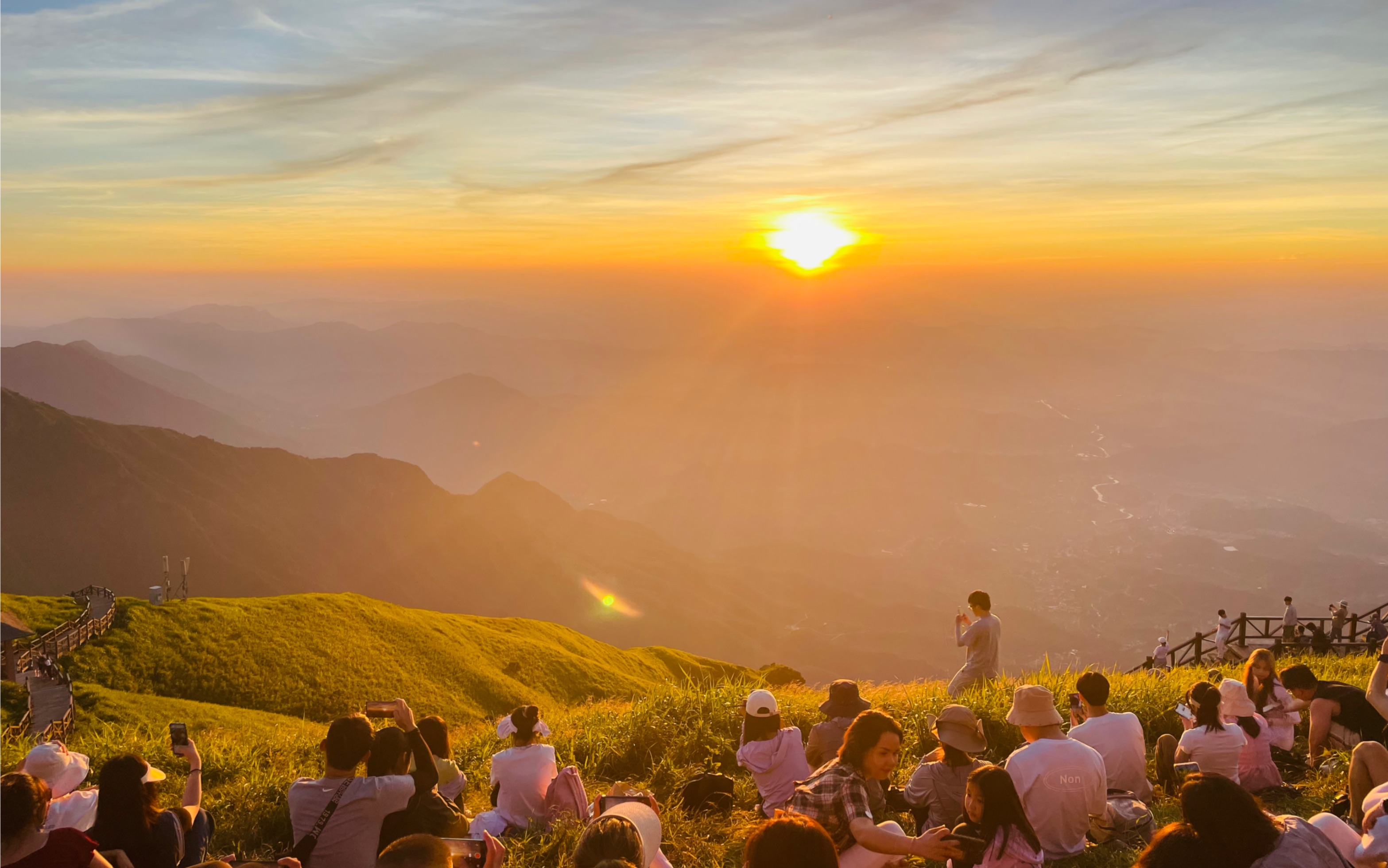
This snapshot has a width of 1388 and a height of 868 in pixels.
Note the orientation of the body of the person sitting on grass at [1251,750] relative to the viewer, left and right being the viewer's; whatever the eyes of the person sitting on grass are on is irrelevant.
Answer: facing away from the viewer and to the left of the viewer

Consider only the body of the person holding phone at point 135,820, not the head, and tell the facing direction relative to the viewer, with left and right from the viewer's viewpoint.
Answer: facing away from the viewer and to the right of the viewer

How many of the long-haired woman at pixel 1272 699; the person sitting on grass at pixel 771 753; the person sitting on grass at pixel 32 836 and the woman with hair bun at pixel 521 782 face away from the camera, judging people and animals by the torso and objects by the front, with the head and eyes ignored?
3

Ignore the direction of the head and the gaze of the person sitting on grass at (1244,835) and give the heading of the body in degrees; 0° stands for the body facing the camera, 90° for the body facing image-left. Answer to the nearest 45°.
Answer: approximately 135°

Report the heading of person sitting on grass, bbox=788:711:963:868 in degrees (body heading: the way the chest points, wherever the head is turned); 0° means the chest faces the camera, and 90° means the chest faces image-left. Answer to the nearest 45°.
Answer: approximately 270°

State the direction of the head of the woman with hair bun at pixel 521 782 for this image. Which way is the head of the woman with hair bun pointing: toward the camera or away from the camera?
away from the camera

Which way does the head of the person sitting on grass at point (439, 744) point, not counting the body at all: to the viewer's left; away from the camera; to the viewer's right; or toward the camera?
away from the camera

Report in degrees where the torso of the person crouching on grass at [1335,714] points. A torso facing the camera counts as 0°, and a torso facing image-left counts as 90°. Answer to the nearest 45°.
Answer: approximately 90°

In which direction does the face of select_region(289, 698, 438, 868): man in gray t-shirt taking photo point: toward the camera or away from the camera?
away from the camera

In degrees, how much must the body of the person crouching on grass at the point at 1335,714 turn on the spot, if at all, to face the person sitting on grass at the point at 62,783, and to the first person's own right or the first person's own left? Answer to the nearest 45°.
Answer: approximately 45° to the first person's own left

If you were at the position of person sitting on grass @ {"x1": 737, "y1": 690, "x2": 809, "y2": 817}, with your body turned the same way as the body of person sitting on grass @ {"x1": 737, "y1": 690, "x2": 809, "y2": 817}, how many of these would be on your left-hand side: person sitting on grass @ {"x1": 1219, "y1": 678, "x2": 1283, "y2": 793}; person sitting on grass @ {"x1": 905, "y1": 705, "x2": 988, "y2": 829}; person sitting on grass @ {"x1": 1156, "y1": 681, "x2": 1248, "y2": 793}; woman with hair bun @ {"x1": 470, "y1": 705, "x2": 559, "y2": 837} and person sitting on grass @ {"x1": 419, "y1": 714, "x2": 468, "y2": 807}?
2

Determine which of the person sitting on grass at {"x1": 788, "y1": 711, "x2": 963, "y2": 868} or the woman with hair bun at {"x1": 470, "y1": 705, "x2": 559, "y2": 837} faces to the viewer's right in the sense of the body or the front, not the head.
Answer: the person sitting on grass

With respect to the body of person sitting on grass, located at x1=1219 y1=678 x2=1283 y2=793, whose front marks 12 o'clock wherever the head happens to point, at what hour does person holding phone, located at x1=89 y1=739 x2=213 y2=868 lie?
The person holding phone is roughly at 9 o'clock from the person sitting on grass.

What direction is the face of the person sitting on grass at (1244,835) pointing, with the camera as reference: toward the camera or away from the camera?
away from the camera
